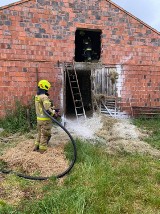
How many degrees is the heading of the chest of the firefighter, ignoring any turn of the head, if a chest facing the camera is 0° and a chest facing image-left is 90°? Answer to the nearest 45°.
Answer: approximately 225°

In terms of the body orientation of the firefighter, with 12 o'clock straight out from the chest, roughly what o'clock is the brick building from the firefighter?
The brick building is roughly at 11 o'clock from the firefighter.
